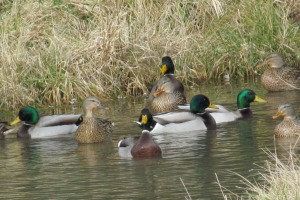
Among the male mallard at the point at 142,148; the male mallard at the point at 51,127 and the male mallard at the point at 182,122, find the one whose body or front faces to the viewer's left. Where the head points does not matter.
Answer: the male mallard at the point at 51,127

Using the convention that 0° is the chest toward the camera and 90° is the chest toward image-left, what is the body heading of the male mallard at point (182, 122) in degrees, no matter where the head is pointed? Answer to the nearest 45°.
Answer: approximately 270°

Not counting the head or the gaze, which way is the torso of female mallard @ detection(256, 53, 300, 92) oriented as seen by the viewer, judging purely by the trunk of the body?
to the viewer's left

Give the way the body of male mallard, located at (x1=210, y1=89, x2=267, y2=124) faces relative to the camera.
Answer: to the viewer's right

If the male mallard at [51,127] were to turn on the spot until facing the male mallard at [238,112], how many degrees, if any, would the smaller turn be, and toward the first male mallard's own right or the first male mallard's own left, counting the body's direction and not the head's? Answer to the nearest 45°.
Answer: approximately 180°

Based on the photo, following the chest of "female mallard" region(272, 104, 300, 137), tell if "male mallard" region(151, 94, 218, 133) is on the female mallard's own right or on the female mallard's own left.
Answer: on the female mallard's own right

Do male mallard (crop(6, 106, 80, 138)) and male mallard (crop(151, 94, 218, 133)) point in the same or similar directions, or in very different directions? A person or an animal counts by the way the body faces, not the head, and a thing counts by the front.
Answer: very different directions

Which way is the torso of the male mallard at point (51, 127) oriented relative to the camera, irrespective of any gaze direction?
to the viewer's left

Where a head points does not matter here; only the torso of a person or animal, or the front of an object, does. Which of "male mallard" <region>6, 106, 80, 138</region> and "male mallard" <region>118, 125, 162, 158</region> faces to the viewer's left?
"male mallard" <region>6, 106, 80, 138</region>

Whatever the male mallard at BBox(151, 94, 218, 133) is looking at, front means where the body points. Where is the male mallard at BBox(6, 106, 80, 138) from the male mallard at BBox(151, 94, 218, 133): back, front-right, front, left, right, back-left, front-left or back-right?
back

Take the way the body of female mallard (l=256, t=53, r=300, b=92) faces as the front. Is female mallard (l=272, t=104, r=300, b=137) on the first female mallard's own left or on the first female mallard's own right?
on the first female mallard's own left

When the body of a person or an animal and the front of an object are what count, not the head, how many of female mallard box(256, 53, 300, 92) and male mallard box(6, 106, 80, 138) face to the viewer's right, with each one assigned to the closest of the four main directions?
0
